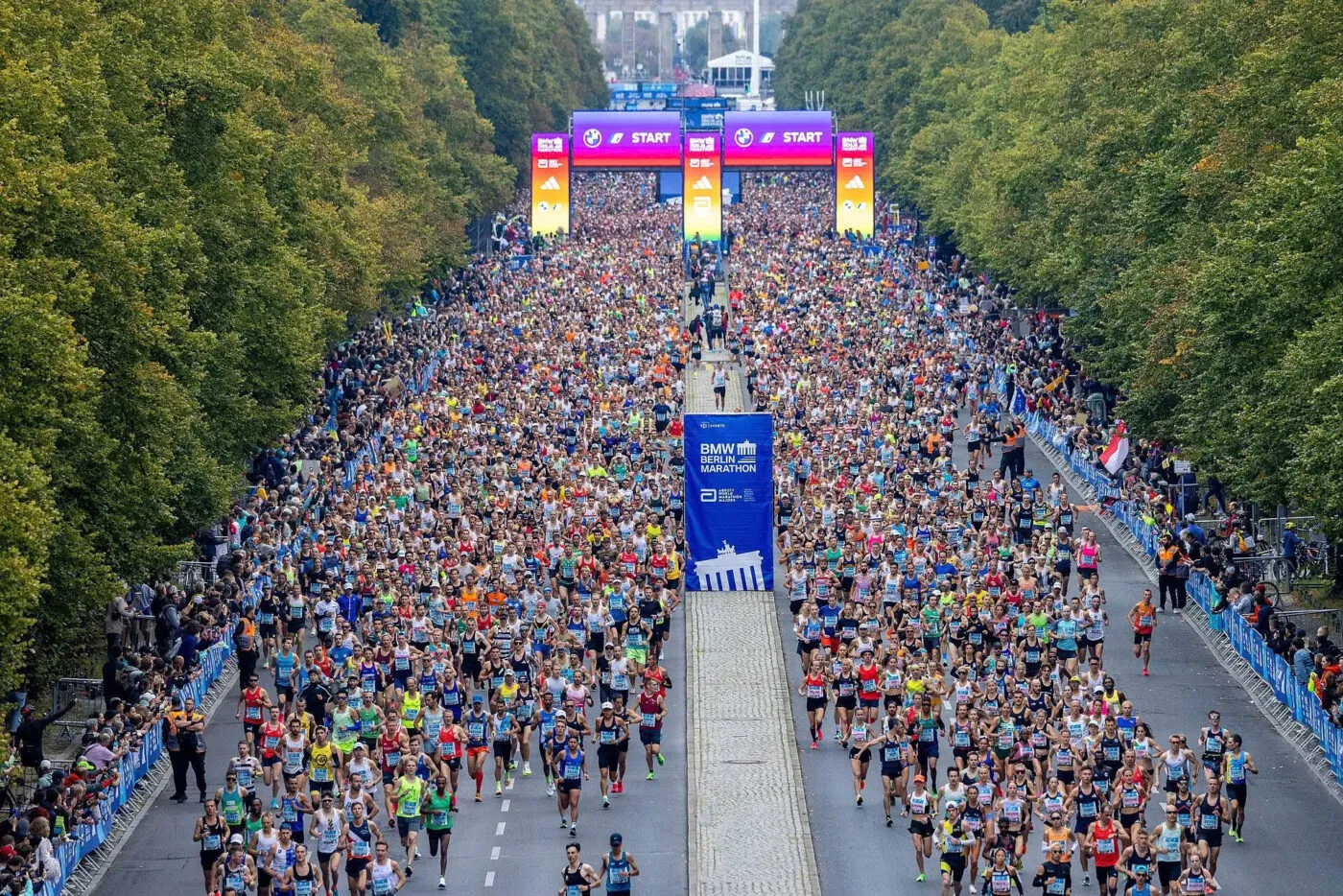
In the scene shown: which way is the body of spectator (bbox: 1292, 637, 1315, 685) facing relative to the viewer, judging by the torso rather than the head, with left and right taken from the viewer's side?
facing to the left of the viewer

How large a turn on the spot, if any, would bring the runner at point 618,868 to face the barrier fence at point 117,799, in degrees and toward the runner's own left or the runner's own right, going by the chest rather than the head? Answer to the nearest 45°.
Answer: approximately 135° to the runner's own right

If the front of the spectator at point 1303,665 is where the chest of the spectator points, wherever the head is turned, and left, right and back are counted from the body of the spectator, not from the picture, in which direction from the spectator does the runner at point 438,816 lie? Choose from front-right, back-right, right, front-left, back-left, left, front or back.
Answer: front-left

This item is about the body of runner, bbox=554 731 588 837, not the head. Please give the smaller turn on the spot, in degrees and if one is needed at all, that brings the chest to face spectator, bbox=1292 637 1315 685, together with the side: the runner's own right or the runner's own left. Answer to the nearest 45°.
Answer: approximately 90° to the runner's own left

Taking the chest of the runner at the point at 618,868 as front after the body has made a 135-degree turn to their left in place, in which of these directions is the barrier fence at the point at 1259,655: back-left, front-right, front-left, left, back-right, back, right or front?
front

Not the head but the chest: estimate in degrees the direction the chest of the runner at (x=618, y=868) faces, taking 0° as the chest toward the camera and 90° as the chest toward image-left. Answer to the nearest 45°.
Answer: approximately 0°
